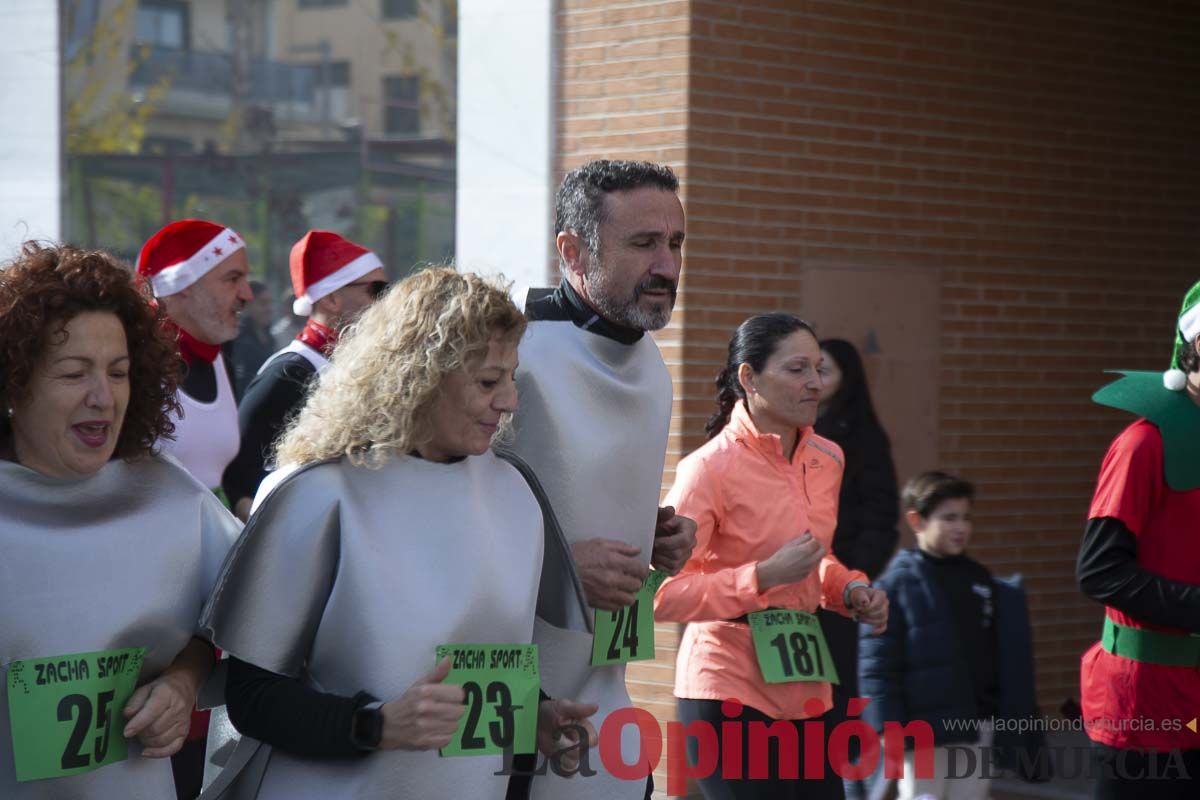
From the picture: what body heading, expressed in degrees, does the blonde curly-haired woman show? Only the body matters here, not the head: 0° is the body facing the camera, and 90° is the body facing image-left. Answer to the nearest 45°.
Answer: approximately 315°

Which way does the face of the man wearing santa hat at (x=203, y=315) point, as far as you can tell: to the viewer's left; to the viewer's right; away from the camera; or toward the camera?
to the viewer's right

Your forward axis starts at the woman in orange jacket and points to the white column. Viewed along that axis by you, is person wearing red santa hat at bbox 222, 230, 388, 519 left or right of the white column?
left

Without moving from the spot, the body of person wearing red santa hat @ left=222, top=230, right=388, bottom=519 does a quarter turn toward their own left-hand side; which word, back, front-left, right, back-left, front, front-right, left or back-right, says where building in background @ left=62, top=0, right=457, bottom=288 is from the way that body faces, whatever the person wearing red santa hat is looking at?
front

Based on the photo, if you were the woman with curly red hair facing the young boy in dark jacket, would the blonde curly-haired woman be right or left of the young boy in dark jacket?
right

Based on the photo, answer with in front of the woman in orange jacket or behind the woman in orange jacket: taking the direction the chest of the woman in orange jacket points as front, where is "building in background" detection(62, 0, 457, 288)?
behind

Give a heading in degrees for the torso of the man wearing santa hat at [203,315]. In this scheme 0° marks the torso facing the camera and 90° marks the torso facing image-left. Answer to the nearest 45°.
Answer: approximately 270°

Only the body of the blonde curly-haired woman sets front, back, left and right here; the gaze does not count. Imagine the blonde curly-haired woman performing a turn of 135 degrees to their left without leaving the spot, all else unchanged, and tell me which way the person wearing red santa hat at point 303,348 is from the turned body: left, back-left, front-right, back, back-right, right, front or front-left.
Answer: front

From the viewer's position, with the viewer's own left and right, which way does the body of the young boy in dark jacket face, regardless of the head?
facing the viewer and to the right of the viewer

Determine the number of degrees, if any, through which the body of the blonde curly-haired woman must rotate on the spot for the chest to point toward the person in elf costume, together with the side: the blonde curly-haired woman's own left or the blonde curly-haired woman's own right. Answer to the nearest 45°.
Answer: approximately 90° to the blonde curly-haired woman's own left
